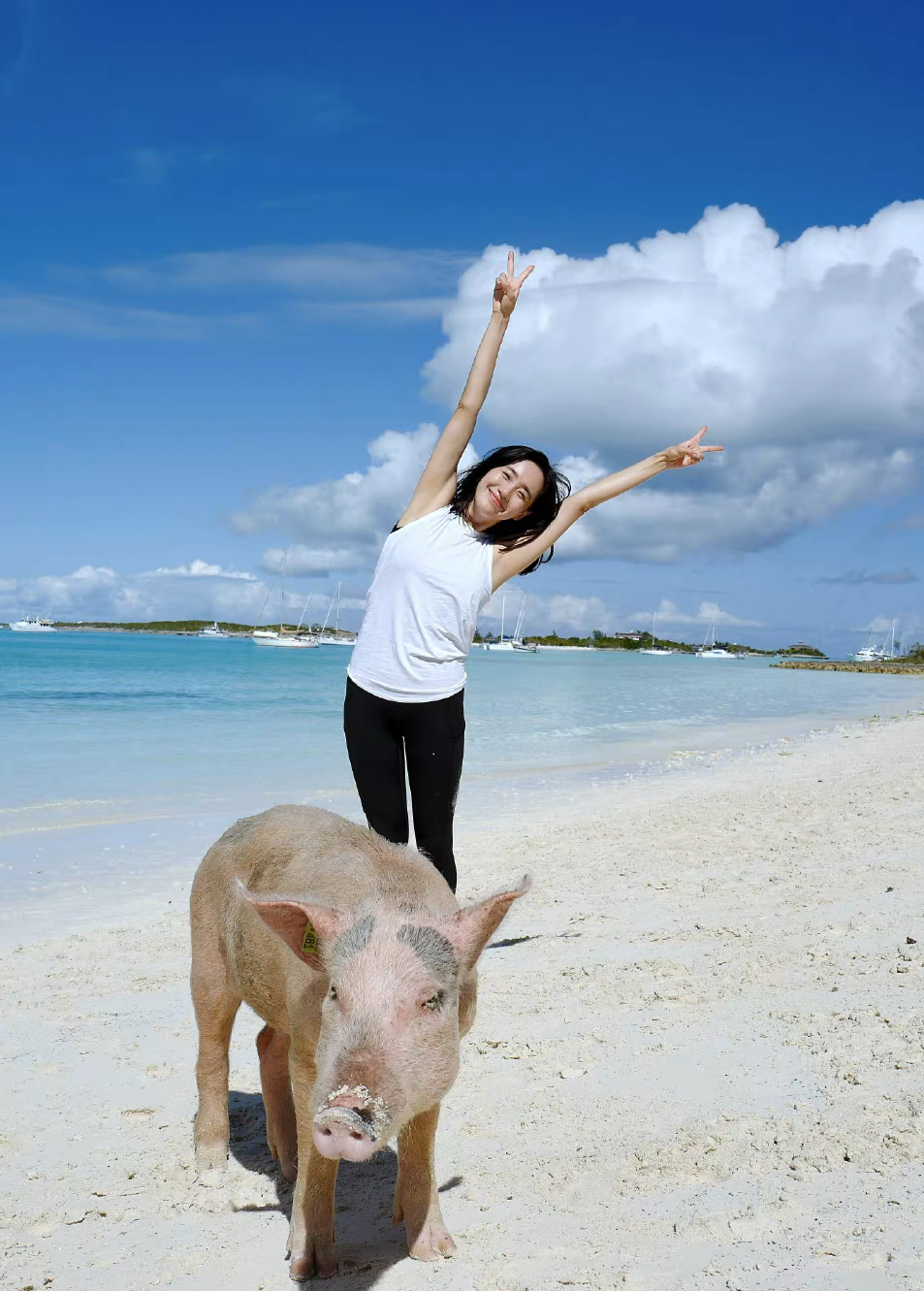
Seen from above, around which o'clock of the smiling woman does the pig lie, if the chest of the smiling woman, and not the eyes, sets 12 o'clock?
The pig is roughly at 12 o'clock from the smiling woman.

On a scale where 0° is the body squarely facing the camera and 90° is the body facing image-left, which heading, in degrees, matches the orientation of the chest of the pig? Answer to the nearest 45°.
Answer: approximately 315°

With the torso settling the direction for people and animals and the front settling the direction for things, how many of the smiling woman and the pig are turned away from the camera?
0

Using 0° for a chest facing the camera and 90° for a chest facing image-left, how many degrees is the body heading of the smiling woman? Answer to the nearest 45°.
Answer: approximately 0°

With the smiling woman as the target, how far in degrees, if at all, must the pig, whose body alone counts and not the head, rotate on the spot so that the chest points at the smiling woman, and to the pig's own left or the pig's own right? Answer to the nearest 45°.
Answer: approximately 135° to the pig's own left
